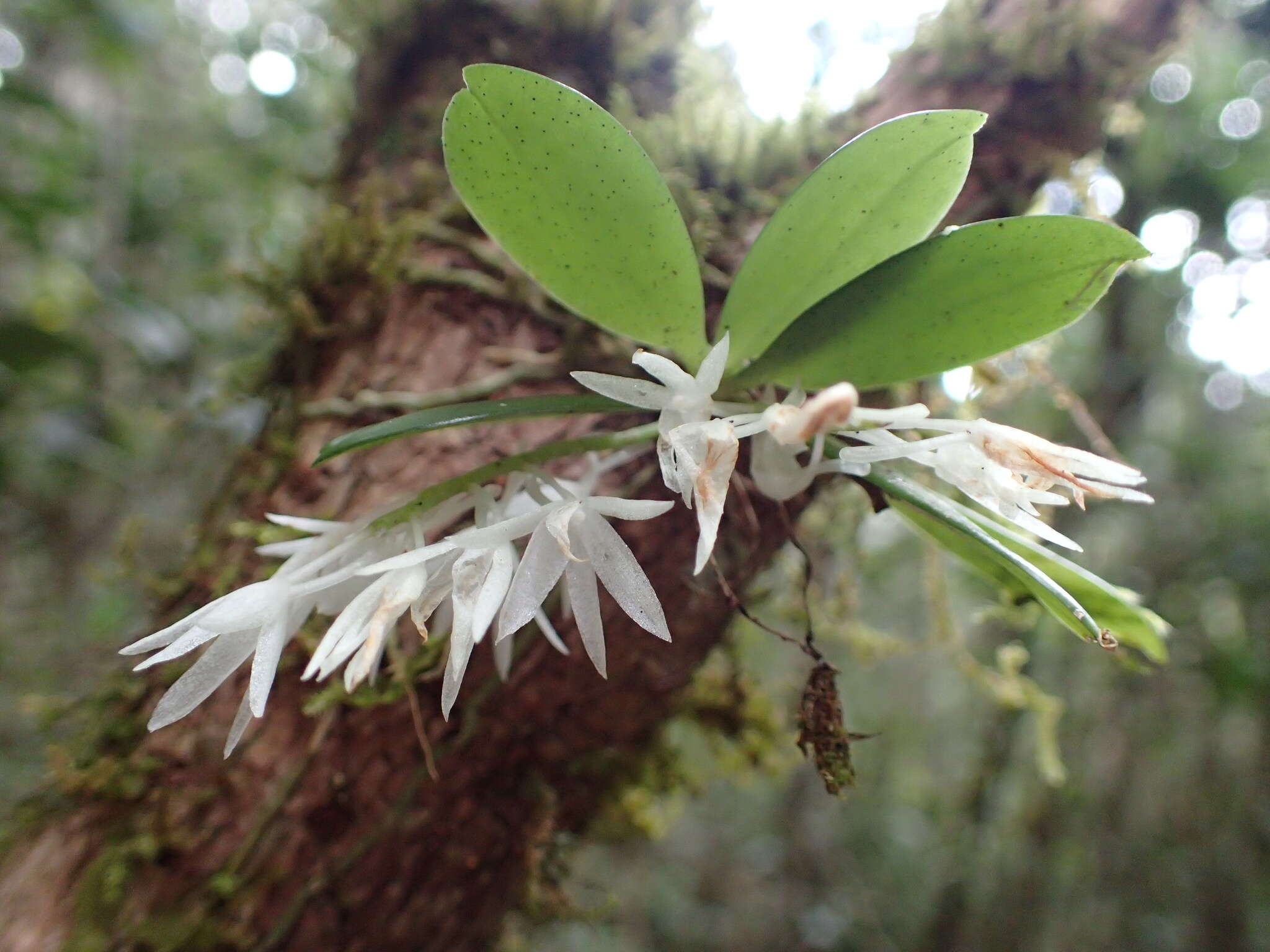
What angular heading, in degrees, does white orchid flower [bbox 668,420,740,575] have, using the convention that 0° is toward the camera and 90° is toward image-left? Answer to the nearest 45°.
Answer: approximately 0°

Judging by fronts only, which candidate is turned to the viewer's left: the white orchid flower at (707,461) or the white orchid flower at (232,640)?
the white orchid flower at (232,640)

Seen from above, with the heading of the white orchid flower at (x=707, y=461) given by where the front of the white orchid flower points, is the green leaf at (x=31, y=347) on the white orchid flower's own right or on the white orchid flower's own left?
on the white orchid flower's own right

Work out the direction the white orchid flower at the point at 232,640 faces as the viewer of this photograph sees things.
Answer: facing to the left of the viewer
